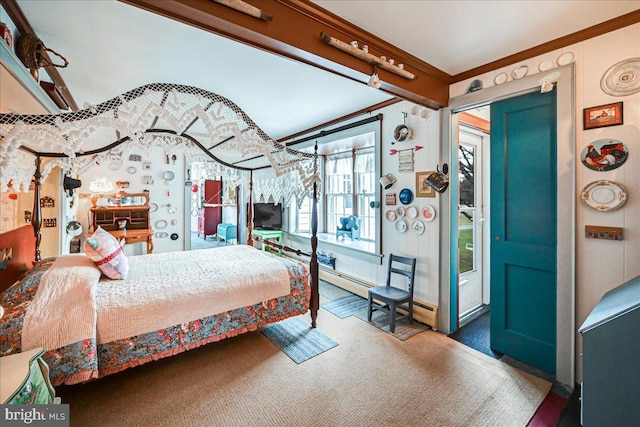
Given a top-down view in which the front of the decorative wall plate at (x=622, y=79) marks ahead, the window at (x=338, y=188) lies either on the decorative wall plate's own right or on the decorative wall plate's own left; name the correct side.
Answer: on the decorative wall plate's own right

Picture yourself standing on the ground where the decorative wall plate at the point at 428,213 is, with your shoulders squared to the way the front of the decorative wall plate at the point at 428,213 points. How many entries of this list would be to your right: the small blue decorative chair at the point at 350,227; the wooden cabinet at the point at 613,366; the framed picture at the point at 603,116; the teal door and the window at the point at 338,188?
2

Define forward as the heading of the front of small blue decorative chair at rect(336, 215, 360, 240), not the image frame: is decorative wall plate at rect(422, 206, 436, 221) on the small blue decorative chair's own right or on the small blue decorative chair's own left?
on the small blue decorative chair's own left

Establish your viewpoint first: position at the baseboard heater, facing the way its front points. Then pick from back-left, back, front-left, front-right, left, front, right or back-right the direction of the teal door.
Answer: left

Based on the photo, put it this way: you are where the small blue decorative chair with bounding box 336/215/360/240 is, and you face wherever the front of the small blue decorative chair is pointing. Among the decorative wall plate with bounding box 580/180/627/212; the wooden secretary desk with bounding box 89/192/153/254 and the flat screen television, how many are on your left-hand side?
1

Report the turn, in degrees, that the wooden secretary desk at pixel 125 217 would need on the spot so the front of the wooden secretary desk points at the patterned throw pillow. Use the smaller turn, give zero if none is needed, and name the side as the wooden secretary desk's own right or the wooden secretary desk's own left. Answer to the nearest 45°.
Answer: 0° — it already faces it

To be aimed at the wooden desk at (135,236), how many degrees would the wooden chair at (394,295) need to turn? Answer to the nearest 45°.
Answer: approximately 45° to its right

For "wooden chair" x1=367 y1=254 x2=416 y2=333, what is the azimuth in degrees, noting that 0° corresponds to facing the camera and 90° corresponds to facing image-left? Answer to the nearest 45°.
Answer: approximately 45°

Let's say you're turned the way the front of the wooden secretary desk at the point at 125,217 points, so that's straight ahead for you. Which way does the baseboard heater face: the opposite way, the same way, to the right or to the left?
to the right

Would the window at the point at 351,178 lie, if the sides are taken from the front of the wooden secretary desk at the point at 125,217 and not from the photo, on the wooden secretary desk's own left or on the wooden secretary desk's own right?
on the wooden secretary desk's own left

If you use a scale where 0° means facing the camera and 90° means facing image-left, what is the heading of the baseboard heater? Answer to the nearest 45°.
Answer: approximately 45°

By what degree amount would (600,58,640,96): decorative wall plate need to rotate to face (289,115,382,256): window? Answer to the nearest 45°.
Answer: approximately 45° to its right

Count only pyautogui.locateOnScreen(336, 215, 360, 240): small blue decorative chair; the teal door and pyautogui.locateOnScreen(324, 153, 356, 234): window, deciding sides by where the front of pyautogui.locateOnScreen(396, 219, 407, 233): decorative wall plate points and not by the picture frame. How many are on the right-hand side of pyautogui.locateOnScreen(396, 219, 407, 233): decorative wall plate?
2

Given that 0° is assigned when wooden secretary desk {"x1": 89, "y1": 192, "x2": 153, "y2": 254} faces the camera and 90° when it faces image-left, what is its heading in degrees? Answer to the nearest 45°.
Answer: approximately 0°
